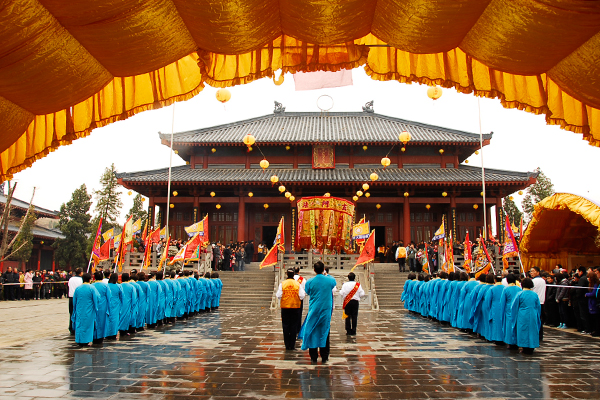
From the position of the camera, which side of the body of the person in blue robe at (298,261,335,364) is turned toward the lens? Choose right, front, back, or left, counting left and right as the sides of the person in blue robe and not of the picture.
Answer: back

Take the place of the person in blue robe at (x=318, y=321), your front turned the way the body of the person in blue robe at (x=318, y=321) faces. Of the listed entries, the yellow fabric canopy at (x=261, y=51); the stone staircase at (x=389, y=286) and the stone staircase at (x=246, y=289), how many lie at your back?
1

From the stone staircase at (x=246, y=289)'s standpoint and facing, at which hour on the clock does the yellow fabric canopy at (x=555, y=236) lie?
The yellow fabric canopy is roughly at 10 o'clock from the stone staircase.

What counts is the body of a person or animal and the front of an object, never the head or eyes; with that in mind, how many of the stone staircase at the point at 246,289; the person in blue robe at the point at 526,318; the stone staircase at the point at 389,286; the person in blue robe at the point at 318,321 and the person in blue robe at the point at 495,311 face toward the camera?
2

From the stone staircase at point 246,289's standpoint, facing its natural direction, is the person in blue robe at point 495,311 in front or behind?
in front

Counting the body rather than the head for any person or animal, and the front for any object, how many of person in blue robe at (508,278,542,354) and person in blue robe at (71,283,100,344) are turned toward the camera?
0
